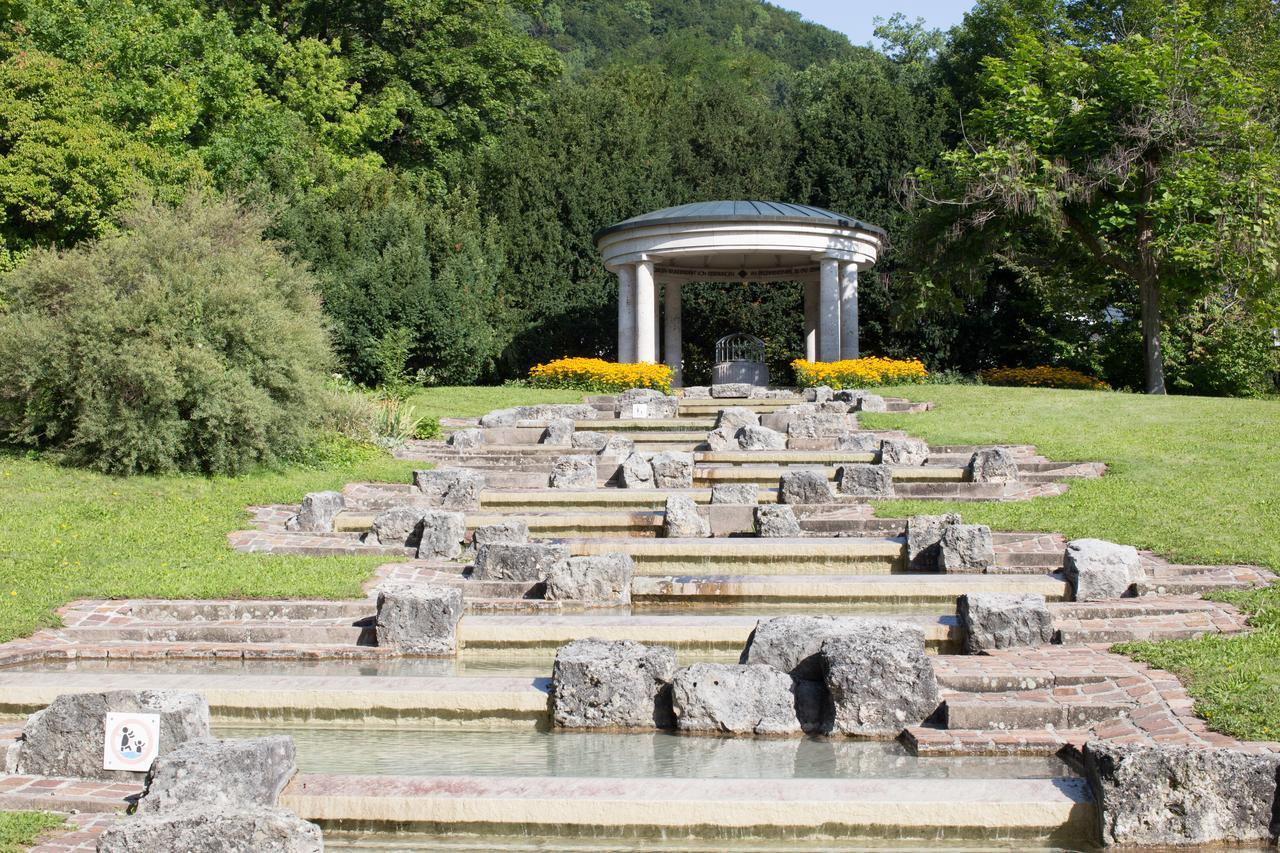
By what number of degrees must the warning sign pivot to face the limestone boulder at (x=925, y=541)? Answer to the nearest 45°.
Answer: approximately 90° to its left

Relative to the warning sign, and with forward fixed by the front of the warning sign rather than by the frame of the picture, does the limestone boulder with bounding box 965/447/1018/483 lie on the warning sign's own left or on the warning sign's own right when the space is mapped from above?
on the warning sign's own left

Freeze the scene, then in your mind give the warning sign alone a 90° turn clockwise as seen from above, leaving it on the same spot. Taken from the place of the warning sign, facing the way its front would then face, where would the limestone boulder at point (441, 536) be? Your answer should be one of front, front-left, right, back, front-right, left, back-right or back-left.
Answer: back-right

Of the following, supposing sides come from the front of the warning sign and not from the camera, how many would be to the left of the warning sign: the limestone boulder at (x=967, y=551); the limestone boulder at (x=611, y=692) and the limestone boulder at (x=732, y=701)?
3

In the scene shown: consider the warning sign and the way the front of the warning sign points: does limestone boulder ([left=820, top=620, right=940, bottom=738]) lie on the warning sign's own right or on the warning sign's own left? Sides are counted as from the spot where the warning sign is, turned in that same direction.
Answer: on the warning sign's own left

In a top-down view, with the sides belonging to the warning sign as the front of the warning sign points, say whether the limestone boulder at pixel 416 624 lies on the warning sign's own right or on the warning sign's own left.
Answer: on the warning sign's own left

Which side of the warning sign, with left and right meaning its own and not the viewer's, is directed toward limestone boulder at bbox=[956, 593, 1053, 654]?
left

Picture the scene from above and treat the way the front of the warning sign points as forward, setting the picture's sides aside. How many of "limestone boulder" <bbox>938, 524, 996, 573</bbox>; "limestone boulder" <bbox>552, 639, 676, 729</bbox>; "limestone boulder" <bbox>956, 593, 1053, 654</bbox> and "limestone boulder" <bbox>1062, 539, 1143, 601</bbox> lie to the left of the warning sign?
4

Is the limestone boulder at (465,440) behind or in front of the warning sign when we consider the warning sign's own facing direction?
behind

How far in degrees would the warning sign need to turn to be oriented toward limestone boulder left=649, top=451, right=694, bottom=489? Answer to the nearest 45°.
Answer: approximately 135° to its left

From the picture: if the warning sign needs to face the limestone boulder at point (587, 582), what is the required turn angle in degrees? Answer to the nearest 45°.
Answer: approximately 135° to its left

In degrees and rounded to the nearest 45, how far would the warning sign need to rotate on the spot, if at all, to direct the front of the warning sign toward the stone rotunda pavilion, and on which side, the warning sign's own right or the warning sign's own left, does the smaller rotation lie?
approximately 135° to the warning sign's own left

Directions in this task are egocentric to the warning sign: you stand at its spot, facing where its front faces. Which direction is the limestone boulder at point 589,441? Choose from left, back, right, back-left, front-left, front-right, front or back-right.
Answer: back-left

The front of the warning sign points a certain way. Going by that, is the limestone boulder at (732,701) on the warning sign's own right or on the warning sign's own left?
on the warning sign's own left

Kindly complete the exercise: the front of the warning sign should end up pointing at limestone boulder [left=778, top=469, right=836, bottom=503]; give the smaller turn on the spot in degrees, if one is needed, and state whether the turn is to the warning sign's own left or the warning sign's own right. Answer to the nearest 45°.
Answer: approximately 135° to the warning sign's own left

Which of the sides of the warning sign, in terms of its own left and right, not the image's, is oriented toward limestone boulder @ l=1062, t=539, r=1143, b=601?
left

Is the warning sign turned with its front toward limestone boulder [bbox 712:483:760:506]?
no

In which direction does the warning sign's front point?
toward the camera
